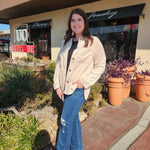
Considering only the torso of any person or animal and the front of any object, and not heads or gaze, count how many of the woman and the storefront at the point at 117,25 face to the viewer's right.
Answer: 0

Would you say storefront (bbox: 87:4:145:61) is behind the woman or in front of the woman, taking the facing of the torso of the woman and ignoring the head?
behind

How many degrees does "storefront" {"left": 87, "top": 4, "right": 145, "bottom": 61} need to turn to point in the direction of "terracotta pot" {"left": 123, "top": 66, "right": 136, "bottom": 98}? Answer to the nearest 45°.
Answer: approximately 45° to its left

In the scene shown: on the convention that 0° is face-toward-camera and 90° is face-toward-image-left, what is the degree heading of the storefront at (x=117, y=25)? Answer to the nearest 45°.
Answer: approximately 45°

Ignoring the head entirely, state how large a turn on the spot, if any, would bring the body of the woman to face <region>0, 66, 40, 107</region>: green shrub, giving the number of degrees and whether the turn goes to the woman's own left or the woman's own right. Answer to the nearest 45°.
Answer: approximately 90° to the woman's own right

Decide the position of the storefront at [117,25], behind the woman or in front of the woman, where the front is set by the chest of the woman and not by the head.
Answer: behind

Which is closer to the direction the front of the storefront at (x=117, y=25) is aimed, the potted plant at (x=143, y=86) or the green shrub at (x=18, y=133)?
the green shrub

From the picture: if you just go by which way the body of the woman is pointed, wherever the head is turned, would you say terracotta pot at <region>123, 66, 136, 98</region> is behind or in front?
behind

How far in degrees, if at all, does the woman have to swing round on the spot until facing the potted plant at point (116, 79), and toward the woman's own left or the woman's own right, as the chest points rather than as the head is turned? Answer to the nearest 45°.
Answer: approximately 180°

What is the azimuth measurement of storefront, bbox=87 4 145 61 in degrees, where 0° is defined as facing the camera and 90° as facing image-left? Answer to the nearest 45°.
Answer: approximately 45°

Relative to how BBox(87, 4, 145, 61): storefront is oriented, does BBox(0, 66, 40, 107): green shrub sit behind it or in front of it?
in front
